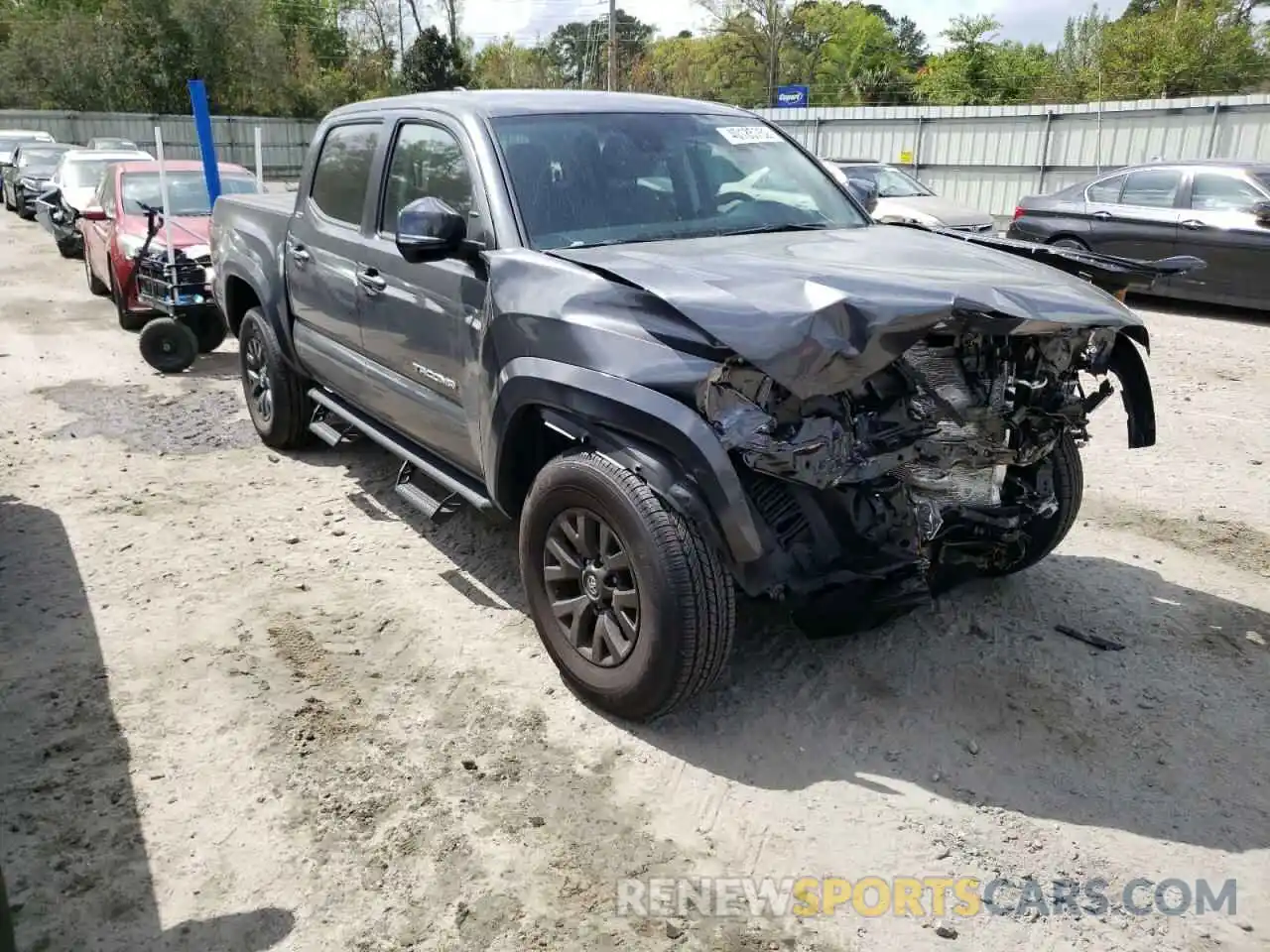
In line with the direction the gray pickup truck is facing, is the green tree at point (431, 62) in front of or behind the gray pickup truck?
behind

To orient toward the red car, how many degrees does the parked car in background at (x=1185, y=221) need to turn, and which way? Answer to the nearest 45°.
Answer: approximately 135° to its right

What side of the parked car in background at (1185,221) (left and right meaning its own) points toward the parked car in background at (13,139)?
back

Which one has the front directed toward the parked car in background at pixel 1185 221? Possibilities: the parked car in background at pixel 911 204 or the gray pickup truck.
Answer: the parked car in background at pixel 911 204

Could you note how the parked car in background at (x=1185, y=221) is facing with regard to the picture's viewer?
facing to the right of the viewer

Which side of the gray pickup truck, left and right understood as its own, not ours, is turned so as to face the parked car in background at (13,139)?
back

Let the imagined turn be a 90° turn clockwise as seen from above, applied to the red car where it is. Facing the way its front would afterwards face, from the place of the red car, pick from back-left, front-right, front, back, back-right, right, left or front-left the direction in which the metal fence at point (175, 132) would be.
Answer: back-right

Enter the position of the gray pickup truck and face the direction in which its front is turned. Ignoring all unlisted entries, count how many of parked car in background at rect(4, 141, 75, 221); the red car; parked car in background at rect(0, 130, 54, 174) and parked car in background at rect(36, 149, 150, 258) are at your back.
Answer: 4
